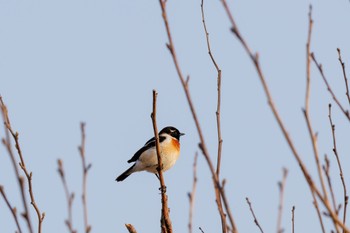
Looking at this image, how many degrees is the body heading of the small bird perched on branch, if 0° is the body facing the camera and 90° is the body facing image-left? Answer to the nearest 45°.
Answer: approximately 270°
